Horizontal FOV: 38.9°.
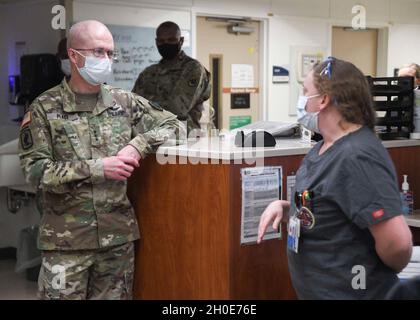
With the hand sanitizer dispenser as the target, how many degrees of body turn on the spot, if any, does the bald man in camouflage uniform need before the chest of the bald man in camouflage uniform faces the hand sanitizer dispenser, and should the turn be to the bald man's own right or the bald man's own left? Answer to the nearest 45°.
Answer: approximately 45° to the bald man's own left

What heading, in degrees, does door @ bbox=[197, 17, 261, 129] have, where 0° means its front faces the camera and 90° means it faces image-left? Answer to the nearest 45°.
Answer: approximately 0°

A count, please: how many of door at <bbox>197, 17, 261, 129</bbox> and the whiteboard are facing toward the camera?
2

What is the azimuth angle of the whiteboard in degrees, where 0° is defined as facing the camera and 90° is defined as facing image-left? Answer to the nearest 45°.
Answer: approximately 0°

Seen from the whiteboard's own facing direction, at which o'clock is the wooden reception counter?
The wooden reception counter is roughly at 12 o'clock from the whiteboard.
